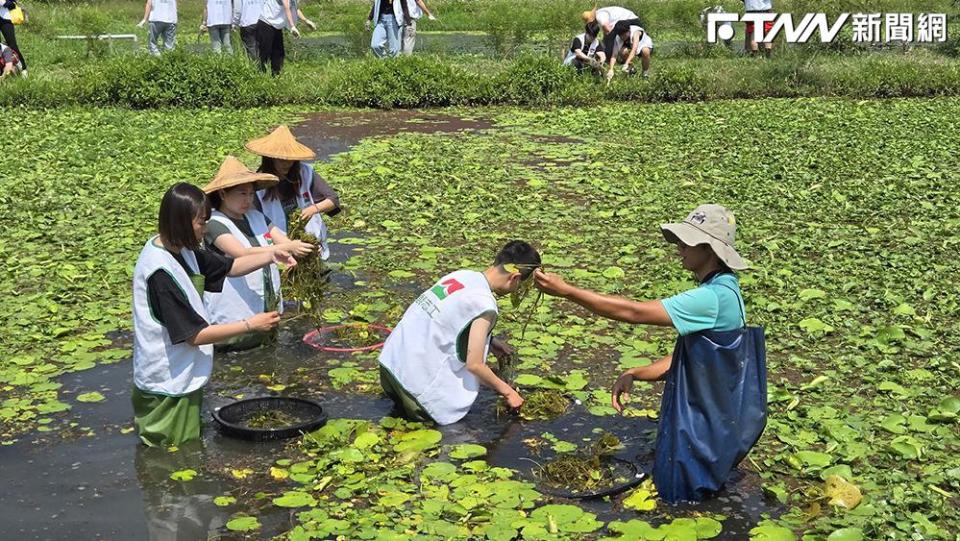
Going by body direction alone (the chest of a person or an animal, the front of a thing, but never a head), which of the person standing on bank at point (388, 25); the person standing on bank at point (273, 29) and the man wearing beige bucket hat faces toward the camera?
the person standing on bank at point (388, 25)

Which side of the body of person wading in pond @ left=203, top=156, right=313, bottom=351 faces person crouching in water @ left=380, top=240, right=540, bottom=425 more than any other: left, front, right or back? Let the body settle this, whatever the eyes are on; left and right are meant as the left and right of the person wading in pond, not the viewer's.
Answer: front

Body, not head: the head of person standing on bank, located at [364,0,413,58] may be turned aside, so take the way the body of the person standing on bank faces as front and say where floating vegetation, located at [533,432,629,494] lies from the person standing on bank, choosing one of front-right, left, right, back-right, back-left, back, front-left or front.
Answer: front

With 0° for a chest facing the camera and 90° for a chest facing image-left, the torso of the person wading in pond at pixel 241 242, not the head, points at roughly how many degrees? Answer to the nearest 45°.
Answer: approximately 315°

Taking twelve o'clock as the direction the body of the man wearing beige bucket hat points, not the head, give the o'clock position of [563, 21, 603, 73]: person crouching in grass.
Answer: The person crouching in grass is roughly at 3 o'clock from the man wearing beige bucket hat.

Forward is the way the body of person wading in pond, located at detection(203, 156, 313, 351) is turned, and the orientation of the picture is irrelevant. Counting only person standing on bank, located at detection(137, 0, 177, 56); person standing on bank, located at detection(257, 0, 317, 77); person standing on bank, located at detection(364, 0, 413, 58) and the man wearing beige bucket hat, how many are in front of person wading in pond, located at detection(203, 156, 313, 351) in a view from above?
1

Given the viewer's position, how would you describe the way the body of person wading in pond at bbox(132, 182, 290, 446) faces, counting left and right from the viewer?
facing to the right of the viewer

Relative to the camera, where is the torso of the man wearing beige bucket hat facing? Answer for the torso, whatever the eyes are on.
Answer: to the viewer's left

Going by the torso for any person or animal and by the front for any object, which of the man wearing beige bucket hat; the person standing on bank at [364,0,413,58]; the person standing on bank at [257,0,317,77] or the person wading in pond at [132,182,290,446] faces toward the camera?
the person standing on bank at [364,0,413,58]

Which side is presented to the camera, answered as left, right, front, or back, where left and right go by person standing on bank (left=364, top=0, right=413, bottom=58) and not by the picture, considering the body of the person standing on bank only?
front

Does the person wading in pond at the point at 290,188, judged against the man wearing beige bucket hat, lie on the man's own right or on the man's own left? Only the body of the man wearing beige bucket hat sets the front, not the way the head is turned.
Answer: on the man's own right

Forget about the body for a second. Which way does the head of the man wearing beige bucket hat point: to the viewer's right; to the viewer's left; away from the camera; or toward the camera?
to the viewer's left

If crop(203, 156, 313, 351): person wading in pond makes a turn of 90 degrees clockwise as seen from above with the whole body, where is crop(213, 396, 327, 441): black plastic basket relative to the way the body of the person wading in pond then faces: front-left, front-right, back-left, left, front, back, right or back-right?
front-left

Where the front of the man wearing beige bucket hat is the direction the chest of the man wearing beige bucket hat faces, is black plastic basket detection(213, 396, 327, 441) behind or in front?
in front
